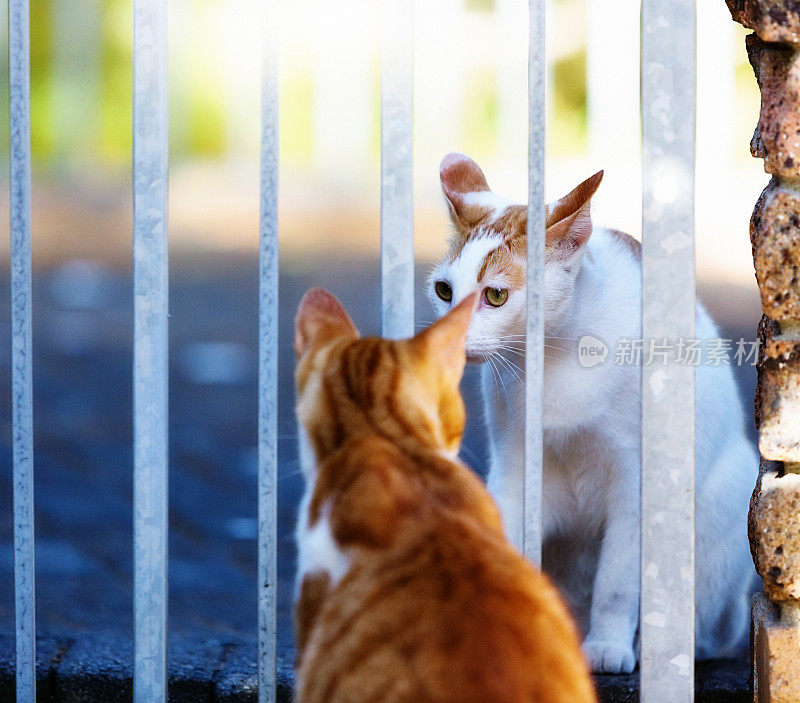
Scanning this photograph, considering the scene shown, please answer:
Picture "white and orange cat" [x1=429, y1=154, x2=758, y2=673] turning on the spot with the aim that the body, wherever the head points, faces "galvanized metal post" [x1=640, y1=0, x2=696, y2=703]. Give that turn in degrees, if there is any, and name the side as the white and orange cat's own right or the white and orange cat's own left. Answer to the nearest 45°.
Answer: approximately 45° to the white and orange cat's own left

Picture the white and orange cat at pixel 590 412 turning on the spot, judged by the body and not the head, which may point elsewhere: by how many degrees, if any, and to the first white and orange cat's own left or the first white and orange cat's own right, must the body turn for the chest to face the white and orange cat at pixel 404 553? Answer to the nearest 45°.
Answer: approximately 45° to the first white and orange cat's own left

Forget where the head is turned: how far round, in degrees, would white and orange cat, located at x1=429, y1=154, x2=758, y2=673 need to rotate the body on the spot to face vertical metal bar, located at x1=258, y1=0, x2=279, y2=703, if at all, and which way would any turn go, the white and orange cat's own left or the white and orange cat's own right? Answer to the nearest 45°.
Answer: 0° — it already faces it

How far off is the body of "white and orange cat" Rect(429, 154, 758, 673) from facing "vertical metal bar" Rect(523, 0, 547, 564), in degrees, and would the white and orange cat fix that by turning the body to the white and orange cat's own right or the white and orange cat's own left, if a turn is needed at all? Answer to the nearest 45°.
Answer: approximately 45° to the white and orange cat's own left

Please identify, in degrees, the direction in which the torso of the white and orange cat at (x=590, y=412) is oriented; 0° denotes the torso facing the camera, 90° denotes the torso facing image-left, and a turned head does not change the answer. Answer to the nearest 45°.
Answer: approximately 45°

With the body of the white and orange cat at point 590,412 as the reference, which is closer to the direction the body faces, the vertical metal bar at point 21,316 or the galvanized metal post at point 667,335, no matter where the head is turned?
the vertical metal bar
